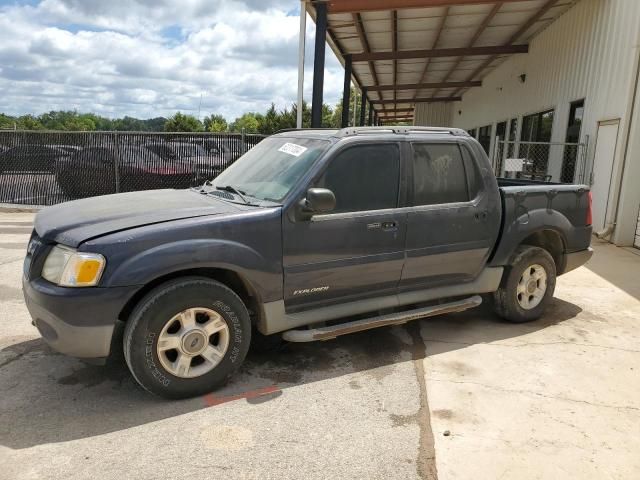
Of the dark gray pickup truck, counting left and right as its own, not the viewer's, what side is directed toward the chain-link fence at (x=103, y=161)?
right

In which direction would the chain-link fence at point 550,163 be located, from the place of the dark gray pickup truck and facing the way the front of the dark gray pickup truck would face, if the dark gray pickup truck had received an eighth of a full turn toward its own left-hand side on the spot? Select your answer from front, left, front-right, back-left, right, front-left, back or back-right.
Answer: back-left
